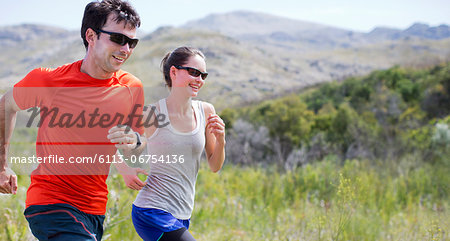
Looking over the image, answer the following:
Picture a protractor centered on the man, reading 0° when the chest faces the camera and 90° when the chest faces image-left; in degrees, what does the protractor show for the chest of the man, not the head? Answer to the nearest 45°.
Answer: approximately 315°

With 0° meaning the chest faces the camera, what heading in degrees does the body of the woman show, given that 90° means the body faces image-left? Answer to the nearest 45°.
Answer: approximately 315°
